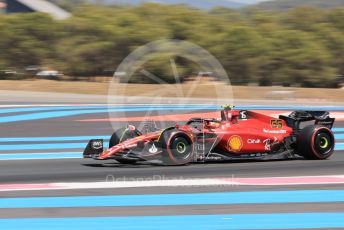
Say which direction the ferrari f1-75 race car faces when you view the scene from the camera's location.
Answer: facing the viewer and to the left of the viewer
